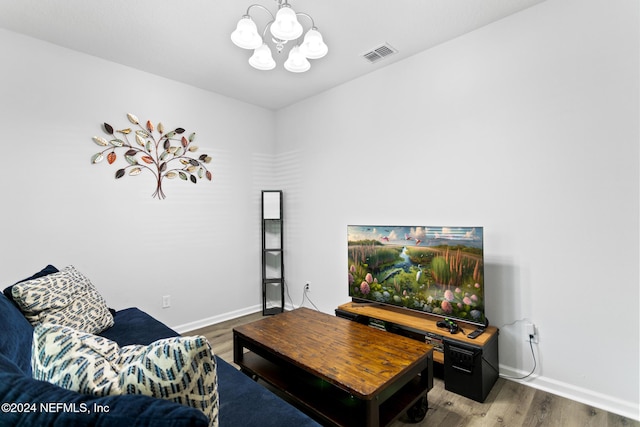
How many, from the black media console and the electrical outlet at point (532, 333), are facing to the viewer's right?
0

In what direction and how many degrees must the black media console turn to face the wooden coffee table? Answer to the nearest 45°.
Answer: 0° — it already faces it

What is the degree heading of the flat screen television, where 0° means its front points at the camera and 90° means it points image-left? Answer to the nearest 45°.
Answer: approximately 45°

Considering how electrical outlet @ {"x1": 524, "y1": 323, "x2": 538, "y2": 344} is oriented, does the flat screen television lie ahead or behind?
ahead

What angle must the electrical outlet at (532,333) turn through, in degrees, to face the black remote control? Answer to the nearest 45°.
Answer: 0° — it already faces it

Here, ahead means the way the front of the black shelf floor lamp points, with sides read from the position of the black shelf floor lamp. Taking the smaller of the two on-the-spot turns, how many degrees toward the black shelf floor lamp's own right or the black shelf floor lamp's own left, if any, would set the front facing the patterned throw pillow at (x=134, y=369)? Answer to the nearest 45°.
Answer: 0° — it already faces it

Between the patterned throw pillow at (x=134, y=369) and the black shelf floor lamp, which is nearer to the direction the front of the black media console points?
the patterned throw pillow

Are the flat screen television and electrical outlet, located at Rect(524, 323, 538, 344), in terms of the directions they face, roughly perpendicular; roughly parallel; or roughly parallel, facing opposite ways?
roughly parallel

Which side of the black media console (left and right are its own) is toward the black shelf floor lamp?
right

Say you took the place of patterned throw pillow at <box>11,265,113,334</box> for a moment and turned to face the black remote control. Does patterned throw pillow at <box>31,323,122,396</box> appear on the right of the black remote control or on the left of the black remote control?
right

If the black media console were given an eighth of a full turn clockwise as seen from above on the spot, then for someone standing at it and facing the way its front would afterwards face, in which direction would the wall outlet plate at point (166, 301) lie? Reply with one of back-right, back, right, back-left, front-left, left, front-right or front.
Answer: front

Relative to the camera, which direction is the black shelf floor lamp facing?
toward the camera

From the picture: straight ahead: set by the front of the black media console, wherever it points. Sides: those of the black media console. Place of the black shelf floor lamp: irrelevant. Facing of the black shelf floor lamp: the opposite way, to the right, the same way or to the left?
to the left

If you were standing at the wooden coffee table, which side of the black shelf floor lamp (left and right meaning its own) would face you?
front

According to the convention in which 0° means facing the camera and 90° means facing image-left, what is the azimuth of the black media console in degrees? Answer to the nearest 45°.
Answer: approximately 45°

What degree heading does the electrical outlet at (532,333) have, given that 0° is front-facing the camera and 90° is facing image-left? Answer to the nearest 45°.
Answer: approximately 45°

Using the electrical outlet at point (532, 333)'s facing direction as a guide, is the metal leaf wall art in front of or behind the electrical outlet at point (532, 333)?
in front
